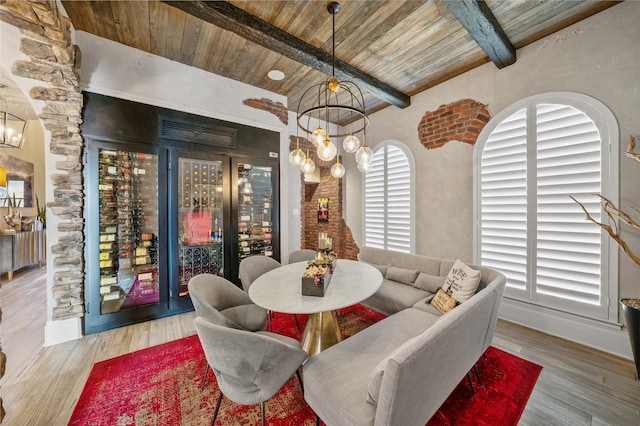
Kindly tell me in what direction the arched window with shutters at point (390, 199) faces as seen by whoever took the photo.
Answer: facing the viewer and to the left of the viewer

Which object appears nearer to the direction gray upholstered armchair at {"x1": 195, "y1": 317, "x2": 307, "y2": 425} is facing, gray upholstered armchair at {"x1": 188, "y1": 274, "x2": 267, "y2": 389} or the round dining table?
the round dining table

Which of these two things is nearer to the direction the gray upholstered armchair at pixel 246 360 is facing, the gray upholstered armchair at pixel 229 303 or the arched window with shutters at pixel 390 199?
the arched window with shutters

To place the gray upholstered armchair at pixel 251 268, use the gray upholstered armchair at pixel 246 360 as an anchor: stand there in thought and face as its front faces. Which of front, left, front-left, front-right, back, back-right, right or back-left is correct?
front-left

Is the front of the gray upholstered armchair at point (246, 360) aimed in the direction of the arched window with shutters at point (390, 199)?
yes

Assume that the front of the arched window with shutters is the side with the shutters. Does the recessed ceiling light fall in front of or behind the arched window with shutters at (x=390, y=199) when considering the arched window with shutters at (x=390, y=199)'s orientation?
in front

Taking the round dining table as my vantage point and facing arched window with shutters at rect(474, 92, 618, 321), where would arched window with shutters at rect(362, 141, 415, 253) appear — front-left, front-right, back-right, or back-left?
front-left

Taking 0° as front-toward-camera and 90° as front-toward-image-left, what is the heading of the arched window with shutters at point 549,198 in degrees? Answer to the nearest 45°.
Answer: approximately 45°

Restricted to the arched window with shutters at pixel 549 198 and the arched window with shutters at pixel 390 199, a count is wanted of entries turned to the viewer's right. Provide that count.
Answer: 0

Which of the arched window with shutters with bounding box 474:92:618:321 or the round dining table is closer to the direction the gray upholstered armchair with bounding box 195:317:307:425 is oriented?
the round dining table

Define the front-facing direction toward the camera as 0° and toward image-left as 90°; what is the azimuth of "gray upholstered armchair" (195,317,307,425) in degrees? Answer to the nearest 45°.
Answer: approximately 225°

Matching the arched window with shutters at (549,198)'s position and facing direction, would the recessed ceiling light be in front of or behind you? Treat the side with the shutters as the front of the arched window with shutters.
in front

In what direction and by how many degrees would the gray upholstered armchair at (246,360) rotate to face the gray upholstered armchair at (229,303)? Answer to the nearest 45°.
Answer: approximately 45° to its left

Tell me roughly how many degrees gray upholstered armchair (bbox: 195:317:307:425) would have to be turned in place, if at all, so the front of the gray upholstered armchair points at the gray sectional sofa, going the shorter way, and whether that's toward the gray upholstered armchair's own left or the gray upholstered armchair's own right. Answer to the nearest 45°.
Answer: approximately 45° to the gray upholstered armchair's own right

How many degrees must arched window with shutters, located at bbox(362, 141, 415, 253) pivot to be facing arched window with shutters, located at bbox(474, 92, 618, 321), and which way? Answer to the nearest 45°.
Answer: approximately 90° to its left

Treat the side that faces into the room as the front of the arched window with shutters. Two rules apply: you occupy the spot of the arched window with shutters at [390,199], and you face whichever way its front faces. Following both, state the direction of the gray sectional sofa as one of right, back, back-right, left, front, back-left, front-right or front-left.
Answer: front-left

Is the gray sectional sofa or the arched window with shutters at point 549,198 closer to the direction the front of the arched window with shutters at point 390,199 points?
the gray sectional sofa

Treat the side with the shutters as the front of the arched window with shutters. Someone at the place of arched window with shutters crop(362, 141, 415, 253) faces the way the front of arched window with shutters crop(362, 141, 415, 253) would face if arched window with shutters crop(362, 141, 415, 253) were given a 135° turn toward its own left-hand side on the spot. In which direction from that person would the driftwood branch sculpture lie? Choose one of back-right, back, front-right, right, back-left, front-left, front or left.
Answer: front-right
